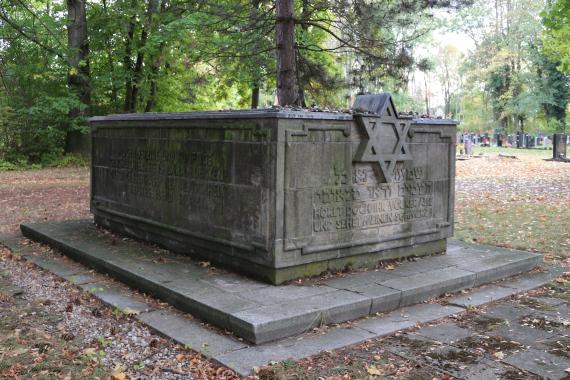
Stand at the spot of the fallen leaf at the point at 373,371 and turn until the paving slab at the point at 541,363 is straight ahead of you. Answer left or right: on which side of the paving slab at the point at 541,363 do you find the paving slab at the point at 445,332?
left

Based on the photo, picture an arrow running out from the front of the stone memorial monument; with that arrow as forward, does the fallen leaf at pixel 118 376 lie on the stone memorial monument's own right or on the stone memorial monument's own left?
on the stone memorial monument's own right

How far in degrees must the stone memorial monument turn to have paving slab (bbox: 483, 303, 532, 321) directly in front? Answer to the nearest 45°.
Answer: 0° — it already faces it

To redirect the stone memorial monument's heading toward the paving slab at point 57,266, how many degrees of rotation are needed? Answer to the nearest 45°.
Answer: approximately 135° to its right

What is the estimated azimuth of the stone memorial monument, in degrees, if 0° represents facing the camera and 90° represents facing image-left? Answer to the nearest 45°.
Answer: approximately 315°

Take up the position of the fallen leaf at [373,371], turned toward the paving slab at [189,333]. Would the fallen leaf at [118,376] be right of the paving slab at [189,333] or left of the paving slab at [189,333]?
left

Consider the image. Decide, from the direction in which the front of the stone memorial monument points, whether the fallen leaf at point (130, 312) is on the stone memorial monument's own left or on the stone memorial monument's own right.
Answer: on the stone memorial monument's own right

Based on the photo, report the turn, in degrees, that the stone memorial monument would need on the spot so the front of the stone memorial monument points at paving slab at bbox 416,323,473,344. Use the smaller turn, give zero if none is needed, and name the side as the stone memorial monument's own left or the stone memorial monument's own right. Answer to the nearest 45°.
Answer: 0° — it already faces it

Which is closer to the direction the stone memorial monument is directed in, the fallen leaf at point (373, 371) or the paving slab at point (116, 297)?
the fallen leaf
